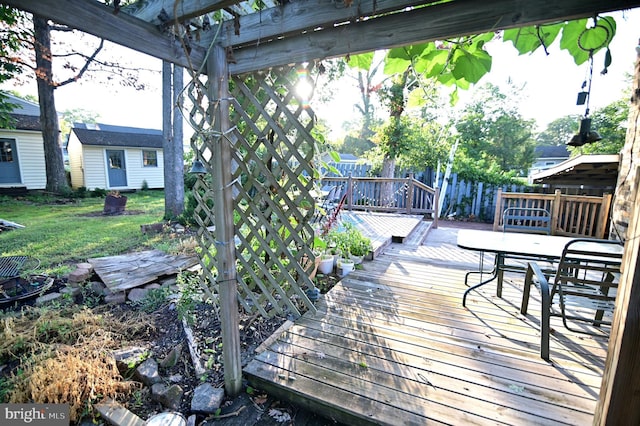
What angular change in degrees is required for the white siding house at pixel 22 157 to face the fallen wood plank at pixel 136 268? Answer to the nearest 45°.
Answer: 0° — it already faces it

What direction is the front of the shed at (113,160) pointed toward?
toward the camera

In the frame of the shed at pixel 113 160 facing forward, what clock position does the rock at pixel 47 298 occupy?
The rock is roughly at 12 o'clock from the shed.

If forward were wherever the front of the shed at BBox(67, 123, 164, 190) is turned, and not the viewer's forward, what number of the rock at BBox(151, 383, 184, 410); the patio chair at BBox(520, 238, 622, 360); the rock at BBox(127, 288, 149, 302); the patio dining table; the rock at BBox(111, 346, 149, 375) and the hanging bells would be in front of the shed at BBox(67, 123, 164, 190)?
6

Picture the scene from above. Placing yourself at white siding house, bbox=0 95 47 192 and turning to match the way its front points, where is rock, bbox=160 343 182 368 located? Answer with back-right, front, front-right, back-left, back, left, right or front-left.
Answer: front

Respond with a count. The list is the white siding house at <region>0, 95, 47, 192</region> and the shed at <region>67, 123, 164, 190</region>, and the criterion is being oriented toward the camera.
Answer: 2

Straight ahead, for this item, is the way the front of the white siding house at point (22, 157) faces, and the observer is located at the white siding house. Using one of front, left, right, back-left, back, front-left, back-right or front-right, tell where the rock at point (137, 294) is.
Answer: front

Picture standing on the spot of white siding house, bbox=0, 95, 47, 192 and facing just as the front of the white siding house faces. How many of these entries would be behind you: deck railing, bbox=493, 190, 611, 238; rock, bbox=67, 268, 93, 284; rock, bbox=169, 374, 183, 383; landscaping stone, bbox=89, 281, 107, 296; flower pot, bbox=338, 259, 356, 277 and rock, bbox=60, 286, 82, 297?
0

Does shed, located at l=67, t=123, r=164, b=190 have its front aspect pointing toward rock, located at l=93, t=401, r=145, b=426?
yes

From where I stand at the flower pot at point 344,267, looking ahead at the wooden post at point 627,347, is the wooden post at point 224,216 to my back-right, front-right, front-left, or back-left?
front-right

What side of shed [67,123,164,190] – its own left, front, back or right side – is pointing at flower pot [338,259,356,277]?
front

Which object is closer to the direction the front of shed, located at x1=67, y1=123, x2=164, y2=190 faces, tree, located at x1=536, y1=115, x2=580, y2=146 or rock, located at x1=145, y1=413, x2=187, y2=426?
the rock

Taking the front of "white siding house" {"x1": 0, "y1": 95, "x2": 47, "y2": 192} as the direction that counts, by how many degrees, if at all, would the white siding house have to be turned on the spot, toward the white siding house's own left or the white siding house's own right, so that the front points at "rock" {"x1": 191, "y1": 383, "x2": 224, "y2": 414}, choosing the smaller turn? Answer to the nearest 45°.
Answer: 0° — it already faces it

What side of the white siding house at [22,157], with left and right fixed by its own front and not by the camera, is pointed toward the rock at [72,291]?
front

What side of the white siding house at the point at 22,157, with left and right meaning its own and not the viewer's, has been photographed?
front

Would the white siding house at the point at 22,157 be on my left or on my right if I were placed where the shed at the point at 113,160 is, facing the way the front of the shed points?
on my right

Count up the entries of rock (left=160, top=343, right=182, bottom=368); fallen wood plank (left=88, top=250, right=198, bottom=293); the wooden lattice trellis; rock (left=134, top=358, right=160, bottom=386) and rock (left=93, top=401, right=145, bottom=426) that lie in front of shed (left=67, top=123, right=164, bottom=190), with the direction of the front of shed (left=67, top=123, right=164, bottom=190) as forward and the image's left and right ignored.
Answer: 5

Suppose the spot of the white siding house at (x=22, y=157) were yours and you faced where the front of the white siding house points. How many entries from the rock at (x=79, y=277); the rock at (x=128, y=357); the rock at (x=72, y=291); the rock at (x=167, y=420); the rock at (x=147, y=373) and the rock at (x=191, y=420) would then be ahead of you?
6

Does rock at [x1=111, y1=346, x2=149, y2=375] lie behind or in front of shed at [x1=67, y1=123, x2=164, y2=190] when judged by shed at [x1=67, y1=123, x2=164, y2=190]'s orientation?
in front

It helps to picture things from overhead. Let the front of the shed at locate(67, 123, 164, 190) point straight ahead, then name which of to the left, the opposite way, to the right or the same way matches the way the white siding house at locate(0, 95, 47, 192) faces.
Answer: the same way

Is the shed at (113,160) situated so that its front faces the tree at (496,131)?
no
